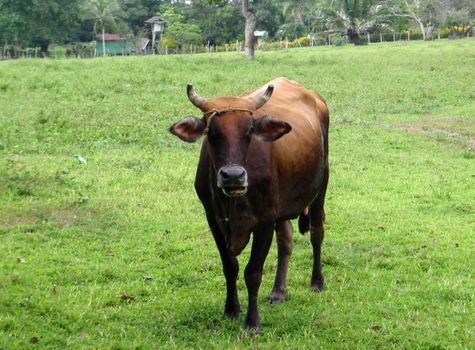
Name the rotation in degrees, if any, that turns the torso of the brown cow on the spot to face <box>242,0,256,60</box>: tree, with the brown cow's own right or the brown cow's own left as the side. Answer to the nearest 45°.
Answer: approximately 135° to the brown cow's own right

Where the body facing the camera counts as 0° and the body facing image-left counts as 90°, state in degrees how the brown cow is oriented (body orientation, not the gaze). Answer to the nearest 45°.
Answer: approximately 45°
